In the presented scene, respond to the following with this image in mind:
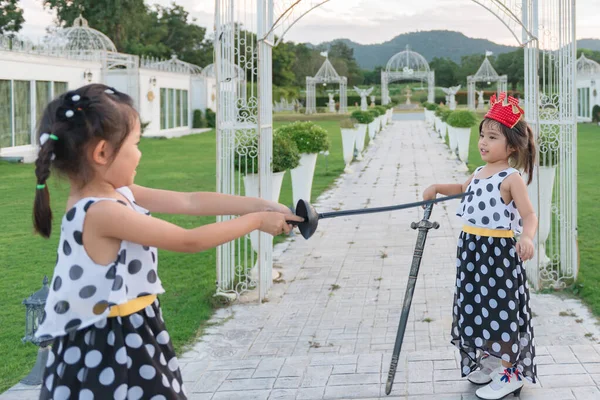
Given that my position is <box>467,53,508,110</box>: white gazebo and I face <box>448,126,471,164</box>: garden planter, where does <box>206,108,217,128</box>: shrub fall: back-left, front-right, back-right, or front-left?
front-right

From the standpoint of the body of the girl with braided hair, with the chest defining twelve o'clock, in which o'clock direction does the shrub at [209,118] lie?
The shrub is roughly at 9 o'clock from the girl with braided hair.

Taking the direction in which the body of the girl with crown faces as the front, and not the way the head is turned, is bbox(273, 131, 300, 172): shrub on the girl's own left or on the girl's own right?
on the girl's own right

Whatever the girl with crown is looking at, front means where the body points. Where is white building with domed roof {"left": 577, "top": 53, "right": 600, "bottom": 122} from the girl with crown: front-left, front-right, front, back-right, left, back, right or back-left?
back-right

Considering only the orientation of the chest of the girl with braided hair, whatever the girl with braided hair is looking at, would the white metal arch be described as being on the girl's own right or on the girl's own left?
on the girl's own left

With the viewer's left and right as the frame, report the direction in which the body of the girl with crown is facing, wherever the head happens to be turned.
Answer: facing the viewer and to the left of the viewer

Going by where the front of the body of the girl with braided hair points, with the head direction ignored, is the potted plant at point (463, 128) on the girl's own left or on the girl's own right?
on the girl's own left

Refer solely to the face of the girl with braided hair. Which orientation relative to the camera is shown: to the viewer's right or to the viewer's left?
to the viewer's right

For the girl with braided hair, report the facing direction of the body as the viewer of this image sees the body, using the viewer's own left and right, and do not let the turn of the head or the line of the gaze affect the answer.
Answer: facing to the right of the viewer

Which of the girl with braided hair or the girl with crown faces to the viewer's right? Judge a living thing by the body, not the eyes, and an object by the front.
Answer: the girl with braided hair

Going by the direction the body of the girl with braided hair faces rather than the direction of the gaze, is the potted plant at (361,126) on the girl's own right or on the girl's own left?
on the girl's own left
